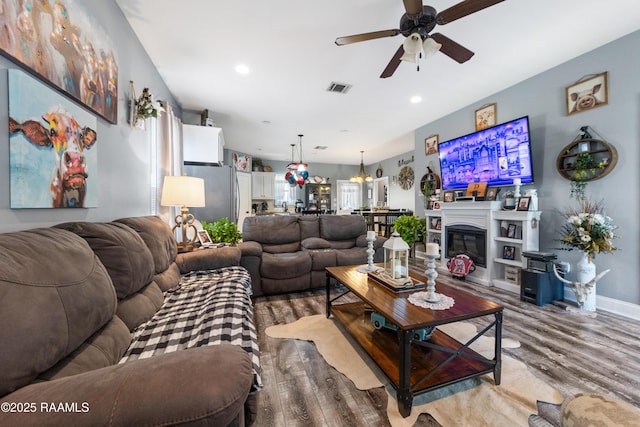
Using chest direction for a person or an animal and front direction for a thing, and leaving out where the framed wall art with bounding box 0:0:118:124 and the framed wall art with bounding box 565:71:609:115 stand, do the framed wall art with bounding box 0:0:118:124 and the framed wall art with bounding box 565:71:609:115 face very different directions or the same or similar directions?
very different directions

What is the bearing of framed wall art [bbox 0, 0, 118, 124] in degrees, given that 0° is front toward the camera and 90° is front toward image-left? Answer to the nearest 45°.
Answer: approximately 315°

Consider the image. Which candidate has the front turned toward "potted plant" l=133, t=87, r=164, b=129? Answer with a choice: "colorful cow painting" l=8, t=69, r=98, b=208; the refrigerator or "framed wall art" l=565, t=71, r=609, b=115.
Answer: the framed wall art

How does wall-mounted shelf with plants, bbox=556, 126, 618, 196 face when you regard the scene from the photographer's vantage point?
facing the viewer and to the left of the viewer

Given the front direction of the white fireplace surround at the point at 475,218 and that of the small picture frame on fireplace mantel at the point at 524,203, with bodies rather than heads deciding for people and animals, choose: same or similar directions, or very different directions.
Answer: same or similar directions

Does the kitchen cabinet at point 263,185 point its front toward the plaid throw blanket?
yes

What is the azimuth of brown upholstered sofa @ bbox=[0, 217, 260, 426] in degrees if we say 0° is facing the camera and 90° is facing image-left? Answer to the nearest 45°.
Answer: approximately 270°

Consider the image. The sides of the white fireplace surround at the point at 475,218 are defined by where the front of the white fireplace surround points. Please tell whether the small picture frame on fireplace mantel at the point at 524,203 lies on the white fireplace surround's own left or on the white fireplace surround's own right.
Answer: on the white fireplace surround's own left

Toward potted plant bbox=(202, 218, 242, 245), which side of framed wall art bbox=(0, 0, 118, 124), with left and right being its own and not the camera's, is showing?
left

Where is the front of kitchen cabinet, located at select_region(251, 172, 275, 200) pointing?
toward the camera

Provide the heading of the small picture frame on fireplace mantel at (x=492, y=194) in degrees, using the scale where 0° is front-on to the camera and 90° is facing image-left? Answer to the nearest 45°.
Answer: approximately 45°

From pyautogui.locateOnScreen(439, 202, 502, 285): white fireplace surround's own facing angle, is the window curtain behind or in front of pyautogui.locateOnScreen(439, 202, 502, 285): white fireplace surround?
in front

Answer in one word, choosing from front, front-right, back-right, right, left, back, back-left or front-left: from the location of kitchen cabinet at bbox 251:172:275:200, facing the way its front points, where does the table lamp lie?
front

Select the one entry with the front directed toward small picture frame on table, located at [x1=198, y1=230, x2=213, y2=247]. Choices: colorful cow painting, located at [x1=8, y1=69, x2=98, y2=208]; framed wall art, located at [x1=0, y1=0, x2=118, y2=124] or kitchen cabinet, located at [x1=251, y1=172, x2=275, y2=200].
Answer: the kitchen cabinet

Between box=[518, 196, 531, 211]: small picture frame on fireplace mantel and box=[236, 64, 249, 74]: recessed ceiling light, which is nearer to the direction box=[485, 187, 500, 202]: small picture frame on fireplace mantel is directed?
the recessed ceiling light
